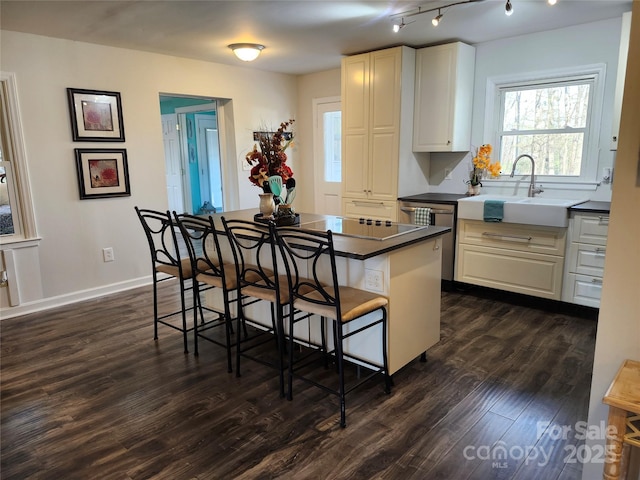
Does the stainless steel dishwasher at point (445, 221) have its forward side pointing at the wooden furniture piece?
yes

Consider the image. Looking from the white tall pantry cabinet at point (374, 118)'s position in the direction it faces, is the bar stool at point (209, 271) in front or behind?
in front

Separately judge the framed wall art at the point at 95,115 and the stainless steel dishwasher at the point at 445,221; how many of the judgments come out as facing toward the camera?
2

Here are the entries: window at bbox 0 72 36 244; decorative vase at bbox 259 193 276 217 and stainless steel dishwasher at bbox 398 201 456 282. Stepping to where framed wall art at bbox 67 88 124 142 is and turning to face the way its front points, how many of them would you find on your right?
1

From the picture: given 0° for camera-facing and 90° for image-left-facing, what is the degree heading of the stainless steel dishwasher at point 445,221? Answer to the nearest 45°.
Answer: approximately 0°

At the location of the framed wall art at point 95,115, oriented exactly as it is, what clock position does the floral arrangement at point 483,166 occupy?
The floral arrangement is roughly at 10 o'clock from the framed wall art.

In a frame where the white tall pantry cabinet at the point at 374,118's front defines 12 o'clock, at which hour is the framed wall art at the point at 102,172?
The framed wall art is roughly at 1 o'clock from the white tall pantry cabinet.

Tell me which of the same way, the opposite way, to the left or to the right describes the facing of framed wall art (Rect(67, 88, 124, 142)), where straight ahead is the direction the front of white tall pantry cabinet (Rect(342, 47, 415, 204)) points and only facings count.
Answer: to the left

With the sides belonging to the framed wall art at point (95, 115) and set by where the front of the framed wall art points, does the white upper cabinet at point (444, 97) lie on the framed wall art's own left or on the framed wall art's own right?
on the framed wall art's own left

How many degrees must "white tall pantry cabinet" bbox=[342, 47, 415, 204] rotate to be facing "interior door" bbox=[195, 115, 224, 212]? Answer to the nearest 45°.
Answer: approximately 90° to its right

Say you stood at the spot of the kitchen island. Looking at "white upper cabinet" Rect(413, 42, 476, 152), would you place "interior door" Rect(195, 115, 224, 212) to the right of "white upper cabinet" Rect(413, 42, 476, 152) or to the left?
left

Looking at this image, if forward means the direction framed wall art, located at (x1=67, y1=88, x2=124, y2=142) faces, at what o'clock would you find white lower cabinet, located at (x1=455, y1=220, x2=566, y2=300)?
The white lower cabinet is roughly at 10 o'clock from the framed wall art.

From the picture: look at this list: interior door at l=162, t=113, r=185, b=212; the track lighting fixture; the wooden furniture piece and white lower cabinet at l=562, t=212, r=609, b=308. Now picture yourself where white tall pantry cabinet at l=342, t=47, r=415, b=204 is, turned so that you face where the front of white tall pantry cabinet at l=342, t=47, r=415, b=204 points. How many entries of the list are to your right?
1

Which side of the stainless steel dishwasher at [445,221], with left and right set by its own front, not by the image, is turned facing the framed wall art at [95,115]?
right
